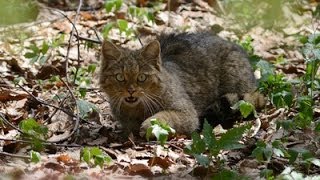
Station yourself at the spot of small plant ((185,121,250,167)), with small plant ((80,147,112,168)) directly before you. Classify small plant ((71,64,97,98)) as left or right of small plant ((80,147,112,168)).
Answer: right

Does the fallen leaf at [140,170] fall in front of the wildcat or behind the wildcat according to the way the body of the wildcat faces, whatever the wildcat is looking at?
in front

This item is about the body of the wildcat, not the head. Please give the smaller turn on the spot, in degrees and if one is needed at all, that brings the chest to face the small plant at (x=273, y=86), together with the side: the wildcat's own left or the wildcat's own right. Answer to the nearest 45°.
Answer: approximately 135° to the wildcat's own left

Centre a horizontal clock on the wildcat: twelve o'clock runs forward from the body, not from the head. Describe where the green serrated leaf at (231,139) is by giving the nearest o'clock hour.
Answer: The green serrated leaf is roughly at 10 o'clock from the wildcat.

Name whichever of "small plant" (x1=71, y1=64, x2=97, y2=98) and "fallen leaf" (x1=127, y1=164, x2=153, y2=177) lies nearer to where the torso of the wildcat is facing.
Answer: the fallen leaf

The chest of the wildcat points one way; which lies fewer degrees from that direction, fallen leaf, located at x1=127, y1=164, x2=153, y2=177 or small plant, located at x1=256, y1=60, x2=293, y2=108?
the fallen leaf

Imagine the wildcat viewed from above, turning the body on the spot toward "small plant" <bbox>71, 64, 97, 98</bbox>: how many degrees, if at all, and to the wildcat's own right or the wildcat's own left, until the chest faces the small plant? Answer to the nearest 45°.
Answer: approximately 90° to the wildcat's own right

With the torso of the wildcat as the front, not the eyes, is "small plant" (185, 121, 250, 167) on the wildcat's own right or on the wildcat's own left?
on the wildcat's own left

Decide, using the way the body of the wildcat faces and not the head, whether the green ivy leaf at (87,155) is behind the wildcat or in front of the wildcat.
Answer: in front

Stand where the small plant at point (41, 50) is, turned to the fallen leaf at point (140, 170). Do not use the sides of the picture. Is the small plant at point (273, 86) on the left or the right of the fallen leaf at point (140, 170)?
left

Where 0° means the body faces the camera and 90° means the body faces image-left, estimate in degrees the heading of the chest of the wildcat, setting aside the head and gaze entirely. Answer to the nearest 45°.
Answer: approximately 45°
